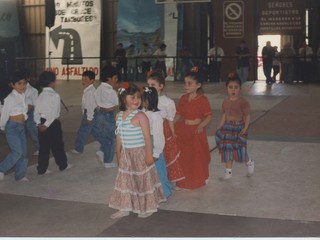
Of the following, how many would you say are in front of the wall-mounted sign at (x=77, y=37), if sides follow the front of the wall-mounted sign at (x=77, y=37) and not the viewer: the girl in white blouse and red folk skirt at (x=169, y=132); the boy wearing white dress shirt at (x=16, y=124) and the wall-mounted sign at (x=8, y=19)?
2

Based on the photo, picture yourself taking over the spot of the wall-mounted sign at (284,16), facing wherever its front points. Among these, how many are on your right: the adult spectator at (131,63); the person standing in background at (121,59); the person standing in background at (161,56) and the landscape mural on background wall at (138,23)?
4

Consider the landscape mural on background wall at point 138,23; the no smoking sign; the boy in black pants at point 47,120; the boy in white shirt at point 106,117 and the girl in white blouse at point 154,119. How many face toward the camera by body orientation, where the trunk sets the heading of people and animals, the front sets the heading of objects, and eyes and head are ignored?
2

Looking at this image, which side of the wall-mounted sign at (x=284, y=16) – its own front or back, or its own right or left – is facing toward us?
front

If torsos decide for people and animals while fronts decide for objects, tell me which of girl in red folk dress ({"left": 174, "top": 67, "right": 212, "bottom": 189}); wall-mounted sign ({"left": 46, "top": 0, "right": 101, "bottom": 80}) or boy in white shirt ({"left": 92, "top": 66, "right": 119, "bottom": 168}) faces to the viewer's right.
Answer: the boy in white shirt

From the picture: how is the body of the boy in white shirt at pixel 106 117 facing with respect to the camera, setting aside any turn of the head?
to the viewer's right

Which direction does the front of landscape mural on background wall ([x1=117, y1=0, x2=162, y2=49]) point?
toward the camera

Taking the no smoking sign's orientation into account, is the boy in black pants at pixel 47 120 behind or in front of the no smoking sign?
in front

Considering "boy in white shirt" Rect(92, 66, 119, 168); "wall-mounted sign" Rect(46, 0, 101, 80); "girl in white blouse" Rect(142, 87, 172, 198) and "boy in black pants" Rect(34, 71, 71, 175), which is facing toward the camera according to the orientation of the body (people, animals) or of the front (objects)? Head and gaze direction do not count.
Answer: the wall-mounted sign

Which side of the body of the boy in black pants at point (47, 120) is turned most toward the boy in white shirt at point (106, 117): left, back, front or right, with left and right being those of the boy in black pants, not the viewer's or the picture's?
front

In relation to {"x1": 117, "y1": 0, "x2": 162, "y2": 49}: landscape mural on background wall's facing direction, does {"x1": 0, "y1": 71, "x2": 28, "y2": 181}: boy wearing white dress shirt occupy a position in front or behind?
in front

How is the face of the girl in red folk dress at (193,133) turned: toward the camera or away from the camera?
toward the camera

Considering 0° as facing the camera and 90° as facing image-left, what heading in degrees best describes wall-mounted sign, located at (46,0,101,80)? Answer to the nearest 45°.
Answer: approximately 0°
